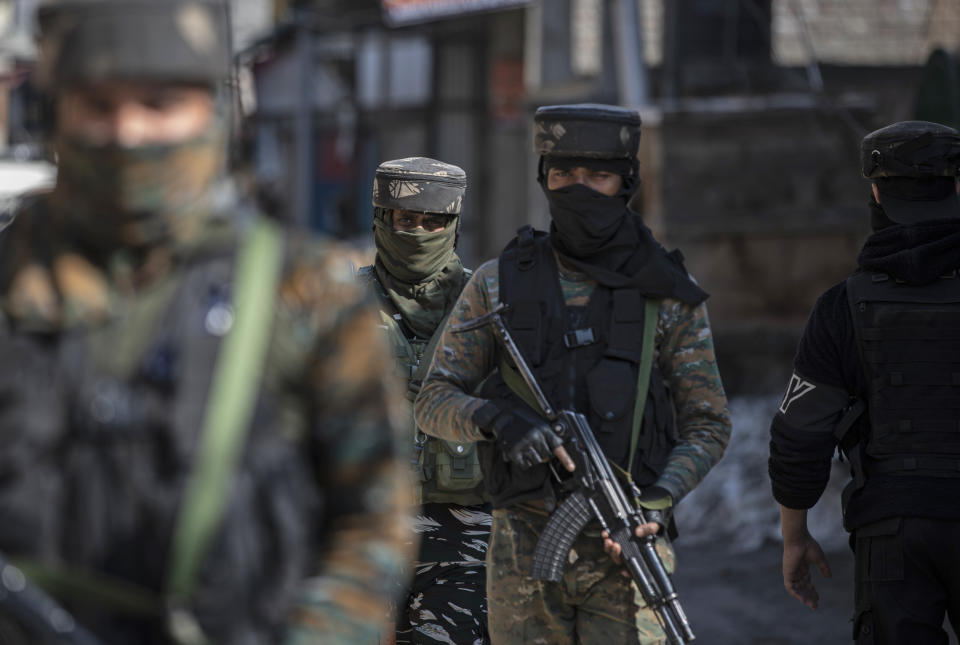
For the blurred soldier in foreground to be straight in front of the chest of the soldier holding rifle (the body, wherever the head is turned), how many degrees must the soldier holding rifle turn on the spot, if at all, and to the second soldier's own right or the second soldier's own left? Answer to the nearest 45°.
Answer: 0° — they already face them

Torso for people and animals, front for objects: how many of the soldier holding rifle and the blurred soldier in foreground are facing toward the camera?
2

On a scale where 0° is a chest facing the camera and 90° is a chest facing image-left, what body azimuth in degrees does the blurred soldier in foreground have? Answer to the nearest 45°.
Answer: approximately 0°

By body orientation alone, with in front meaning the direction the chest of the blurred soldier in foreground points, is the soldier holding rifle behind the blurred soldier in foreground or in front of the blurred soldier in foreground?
behind

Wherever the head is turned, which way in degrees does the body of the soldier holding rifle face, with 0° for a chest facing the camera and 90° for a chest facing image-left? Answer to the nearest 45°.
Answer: approximately 0°
